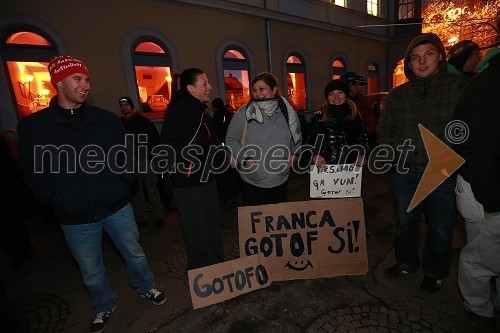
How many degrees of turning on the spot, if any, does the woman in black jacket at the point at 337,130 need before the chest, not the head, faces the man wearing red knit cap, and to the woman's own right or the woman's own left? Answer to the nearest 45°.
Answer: approximately 45° to the woman's own right

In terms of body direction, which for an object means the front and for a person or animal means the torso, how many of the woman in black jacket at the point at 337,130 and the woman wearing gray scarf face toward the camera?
2

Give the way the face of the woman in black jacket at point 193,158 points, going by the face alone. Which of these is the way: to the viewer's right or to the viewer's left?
to the viewer's right

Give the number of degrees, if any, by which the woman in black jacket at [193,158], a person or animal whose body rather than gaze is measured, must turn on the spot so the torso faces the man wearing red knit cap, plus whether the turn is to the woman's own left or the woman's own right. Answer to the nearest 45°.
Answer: approximately 135° to the woman's own right

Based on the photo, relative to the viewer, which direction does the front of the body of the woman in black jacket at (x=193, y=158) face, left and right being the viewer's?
facing the viewer and to the right of the viewer

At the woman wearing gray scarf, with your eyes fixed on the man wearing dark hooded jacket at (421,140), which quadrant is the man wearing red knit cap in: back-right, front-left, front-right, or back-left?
back-right

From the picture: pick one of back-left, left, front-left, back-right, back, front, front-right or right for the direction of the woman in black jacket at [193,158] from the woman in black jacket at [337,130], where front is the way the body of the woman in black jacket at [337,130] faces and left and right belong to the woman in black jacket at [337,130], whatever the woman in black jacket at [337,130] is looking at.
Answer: front-right

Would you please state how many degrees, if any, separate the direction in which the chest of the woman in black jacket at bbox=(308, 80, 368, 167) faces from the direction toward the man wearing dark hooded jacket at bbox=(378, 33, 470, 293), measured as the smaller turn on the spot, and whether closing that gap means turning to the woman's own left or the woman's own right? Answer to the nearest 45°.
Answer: approximately 45° to the woman's own left

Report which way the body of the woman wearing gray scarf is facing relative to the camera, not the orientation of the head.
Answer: toward the camera

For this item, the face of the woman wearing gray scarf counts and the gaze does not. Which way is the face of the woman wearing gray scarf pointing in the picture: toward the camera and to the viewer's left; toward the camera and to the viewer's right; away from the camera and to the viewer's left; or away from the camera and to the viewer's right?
toward the camera and to the viewer's left
